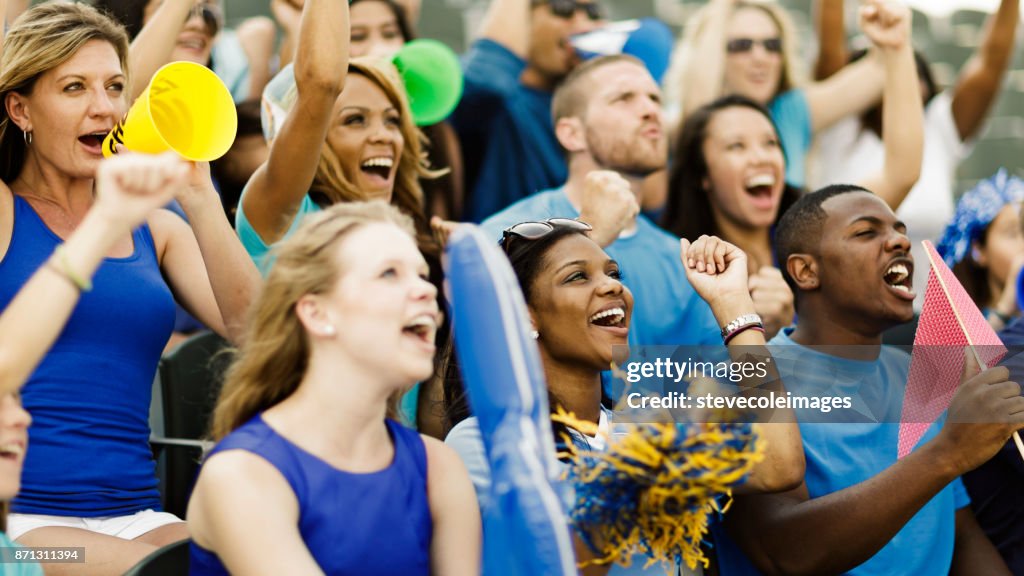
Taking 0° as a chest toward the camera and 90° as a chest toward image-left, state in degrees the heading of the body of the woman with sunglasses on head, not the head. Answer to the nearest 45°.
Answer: approximately 315°

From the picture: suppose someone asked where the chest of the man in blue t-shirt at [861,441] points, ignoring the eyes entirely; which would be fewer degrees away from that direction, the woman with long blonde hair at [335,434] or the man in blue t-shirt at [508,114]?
the woman with long blonde hair

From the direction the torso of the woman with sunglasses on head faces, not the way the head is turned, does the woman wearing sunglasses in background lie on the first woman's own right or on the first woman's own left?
on the first woman's own left

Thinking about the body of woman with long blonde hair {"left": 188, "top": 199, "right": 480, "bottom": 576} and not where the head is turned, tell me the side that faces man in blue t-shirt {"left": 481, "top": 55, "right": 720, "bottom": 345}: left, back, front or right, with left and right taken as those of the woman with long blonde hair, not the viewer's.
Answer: left

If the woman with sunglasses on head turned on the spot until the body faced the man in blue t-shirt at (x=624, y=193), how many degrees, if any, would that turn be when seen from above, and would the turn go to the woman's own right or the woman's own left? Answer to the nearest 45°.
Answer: approximately 135° to the woman's own left

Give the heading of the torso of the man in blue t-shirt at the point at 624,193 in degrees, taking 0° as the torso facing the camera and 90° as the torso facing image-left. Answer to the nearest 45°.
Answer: approximately 315°

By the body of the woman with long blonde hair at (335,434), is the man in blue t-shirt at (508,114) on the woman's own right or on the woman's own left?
on the woman's own left
